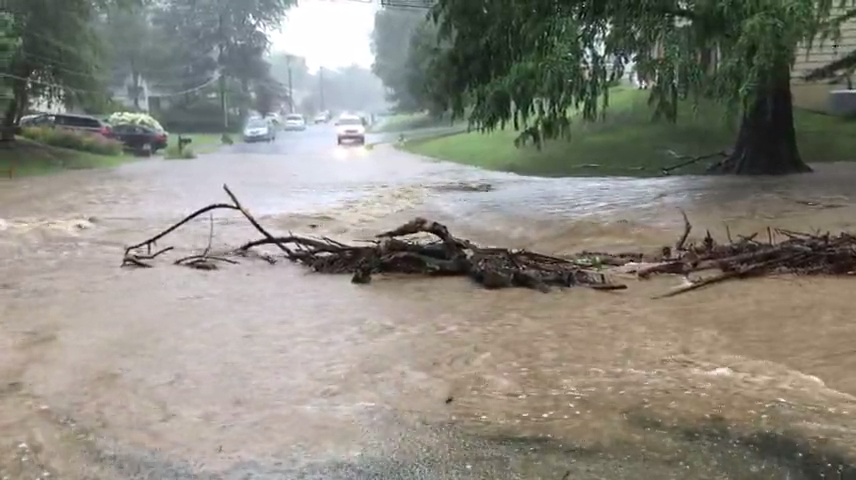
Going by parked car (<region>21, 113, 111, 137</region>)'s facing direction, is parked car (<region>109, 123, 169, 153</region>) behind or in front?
behind

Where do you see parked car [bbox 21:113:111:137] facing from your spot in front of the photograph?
facing to the left of the viewer

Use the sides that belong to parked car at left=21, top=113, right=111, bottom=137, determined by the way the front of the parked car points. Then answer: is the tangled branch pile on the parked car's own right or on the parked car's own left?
on the parked car's own left

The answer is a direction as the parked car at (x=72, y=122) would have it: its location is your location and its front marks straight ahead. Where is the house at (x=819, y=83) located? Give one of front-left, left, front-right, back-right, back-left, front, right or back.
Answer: back-left

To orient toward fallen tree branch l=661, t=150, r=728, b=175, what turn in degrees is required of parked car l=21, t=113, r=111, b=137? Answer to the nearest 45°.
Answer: approximately 135° to its left
